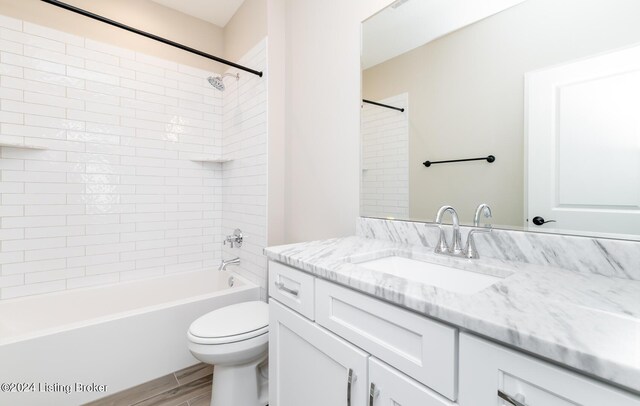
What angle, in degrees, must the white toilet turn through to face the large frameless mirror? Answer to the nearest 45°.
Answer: approximately 90° to its left

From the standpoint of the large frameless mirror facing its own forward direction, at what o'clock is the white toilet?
The white toilet is roughly at 1 o'clock from the large frameless mirror.

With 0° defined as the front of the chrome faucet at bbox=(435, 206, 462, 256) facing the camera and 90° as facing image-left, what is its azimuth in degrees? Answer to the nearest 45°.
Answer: approximately 45°

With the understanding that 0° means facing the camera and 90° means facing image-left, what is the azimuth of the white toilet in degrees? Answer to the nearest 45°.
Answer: approximately 45°

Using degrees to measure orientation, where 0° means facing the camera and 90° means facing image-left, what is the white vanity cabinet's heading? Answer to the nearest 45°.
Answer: approximately 45°

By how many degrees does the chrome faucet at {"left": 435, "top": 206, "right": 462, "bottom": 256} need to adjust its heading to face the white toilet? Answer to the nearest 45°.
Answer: approximately 45° to its right

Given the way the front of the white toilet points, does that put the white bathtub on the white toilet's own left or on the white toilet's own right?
on the white toilet's own right

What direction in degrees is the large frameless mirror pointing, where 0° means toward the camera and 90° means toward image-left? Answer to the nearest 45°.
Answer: approximately 45°
